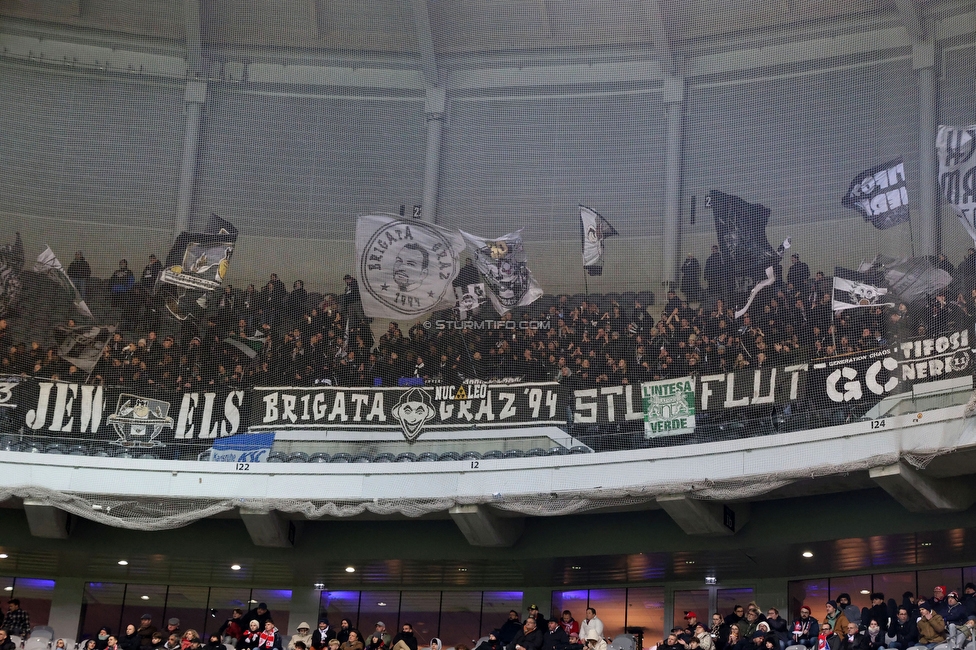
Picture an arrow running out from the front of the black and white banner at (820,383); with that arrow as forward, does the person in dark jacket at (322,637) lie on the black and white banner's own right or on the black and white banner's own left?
on the black and white banner's own right

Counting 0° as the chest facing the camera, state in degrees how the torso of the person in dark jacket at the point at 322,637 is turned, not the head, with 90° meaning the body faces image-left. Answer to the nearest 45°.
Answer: approximately 0°
